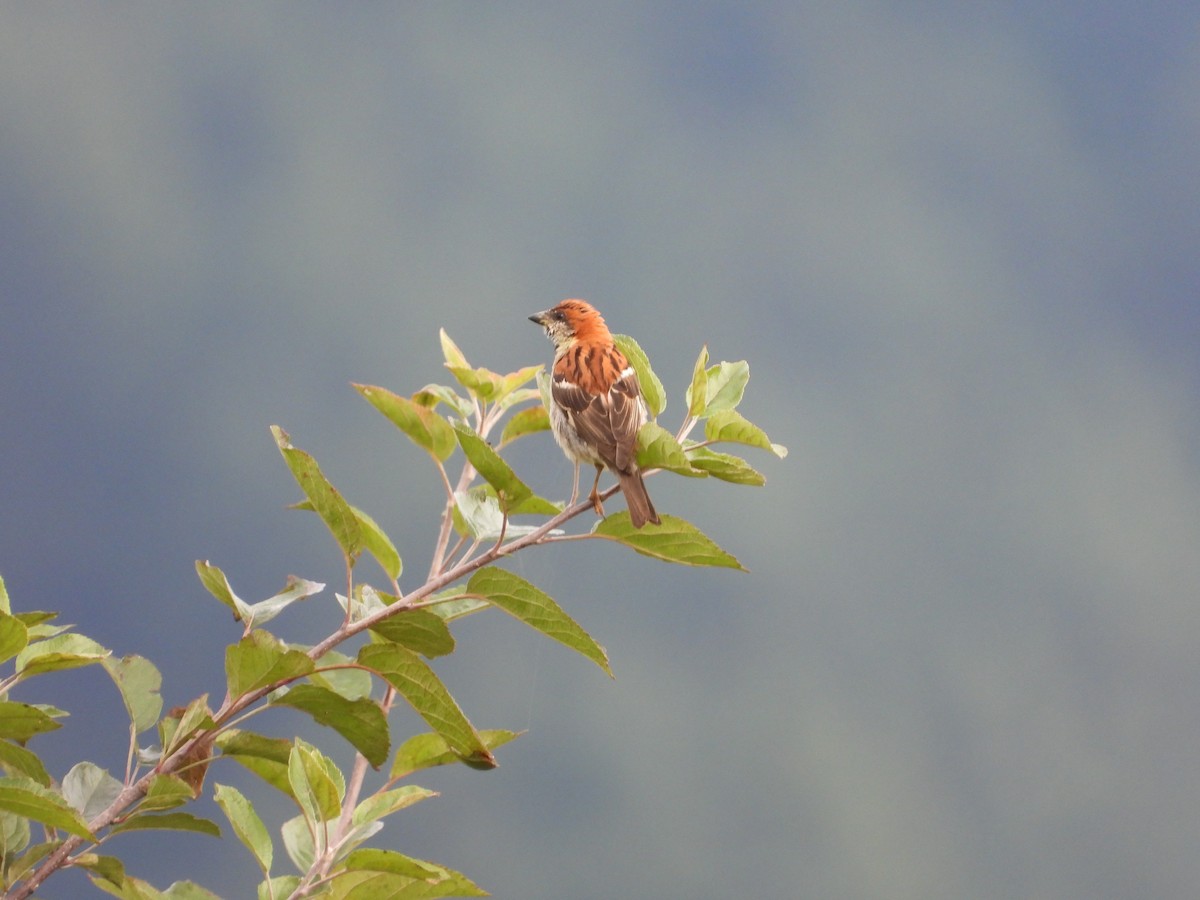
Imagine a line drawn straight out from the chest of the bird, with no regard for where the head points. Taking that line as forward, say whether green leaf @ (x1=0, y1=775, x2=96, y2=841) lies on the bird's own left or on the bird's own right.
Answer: on the bird's own left

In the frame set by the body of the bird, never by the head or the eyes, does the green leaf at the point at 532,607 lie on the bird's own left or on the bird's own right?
on the bird's own left

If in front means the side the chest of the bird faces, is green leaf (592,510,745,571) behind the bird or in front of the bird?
behind

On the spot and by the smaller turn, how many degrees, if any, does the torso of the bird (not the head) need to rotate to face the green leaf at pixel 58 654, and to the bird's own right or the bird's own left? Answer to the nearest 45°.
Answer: approximately 90° to the bird's own left

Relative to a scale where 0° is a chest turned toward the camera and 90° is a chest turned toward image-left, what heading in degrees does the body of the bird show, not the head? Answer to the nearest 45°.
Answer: approximately 135°

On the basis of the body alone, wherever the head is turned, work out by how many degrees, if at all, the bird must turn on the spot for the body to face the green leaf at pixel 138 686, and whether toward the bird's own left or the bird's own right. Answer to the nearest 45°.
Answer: approximately 90° to the bird's own left

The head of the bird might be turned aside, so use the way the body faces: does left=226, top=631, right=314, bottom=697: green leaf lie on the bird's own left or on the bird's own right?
on the bird's own left
